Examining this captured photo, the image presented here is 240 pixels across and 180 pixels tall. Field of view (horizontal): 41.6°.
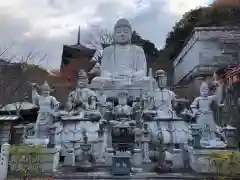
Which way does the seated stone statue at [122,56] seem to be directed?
toward the camera

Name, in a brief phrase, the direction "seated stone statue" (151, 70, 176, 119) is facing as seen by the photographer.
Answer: facing the viewer

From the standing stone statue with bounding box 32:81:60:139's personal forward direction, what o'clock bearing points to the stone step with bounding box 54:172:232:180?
The stone step is roughly at 11 o'clock from the standing stone statue.

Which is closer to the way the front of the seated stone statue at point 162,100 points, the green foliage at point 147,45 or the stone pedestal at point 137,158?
the stone pedestal

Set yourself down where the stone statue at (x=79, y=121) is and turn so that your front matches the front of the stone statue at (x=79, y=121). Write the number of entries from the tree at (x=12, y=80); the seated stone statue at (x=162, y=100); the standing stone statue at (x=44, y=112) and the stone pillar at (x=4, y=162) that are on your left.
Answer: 1

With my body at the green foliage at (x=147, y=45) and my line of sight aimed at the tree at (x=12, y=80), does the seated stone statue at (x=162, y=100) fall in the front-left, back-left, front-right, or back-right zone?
front-left

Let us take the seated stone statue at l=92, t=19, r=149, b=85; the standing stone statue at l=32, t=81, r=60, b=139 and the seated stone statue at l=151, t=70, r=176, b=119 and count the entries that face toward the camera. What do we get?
3

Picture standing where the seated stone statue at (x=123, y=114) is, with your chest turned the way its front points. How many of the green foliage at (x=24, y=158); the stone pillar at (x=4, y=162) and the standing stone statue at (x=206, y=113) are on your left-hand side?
1

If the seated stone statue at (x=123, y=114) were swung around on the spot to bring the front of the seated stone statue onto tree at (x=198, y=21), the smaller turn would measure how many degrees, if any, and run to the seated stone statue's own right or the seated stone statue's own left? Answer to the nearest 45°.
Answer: approximately 180°

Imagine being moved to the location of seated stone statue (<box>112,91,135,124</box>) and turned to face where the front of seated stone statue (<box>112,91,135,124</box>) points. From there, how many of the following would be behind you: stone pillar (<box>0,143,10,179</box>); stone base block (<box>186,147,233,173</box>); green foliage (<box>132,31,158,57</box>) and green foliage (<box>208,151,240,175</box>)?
1

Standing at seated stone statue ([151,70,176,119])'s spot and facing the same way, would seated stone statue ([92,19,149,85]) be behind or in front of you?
behind

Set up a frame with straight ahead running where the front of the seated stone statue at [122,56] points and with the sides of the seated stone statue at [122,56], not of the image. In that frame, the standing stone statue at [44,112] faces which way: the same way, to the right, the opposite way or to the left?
the same way

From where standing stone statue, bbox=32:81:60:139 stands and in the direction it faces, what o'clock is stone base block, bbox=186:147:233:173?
The stone base block is roughly at 10 o'clock from the standing stone statue.

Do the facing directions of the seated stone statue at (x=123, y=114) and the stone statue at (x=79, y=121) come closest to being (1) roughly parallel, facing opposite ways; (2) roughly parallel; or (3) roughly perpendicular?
roughly parallel

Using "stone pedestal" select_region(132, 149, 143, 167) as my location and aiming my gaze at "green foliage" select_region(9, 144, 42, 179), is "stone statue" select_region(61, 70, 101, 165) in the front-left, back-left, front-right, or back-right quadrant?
front-right

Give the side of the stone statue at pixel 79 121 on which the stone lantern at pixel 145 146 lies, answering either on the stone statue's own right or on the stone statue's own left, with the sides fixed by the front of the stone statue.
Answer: on the stone statue's own left

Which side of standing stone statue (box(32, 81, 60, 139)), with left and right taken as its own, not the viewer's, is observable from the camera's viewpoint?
front

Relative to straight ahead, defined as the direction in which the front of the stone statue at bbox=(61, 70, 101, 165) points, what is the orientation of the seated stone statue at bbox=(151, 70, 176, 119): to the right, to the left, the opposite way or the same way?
the same way
